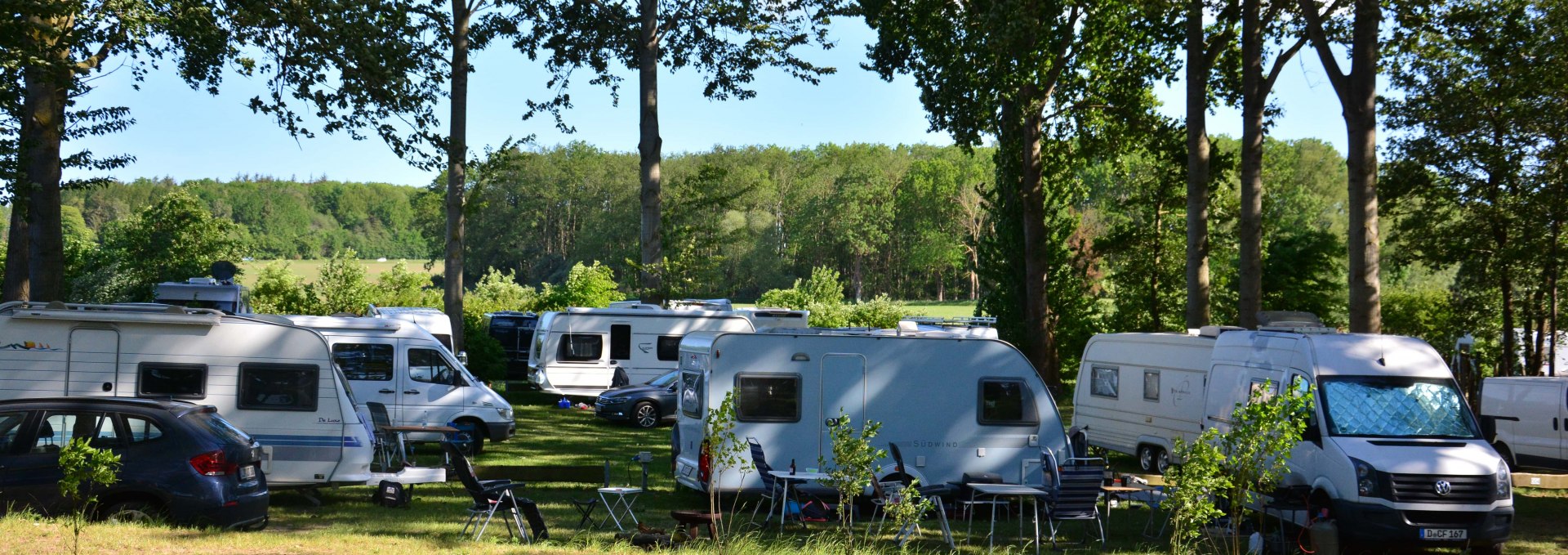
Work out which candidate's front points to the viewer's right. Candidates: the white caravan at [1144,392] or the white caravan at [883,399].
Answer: the white caravan at [883,399]

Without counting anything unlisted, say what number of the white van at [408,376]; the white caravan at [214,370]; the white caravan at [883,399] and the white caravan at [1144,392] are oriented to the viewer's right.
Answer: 3

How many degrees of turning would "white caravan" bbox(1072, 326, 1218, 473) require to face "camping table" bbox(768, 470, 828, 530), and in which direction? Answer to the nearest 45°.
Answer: approximately 90° to its left

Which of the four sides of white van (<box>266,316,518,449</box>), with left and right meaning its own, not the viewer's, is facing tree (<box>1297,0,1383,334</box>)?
front

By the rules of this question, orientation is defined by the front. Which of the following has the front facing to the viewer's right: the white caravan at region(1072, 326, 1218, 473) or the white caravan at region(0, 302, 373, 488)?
the white caravan at region(0, 302, 373, 488)

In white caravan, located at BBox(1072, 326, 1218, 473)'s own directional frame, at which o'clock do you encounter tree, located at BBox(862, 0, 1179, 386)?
The tree is roughly at 1 o'clock from the white caravan.

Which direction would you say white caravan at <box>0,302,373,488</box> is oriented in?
to the viewer's right

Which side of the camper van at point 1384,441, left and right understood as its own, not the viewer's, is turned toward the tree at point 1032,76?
back

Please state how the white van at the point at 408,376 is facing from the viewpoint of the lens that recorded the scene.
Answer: facing to the right of the viewer

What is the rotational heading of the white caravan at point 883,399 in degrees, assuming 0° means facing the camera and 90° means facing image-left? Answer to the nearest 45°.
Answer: approximately 270°

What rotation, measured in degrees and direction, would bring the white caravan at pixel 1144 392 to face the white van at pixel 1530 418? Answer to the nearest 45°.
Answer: approximately 135° to its right

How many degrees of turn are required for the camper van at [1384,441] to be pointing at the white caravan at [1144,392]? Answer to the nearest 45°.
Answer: approximately 180°
